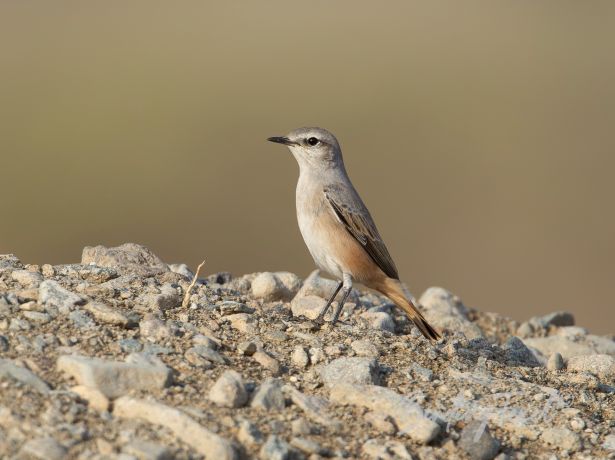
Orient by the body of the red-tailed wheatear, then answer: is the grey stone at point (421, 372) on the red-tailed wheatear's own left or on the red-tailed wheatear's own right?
on the red-tailed wheatear's own left

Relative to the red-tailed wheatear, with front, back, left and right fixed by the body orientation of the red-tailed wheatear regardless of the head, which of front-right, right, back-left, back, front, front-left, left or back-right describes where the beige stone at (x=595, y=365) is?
back

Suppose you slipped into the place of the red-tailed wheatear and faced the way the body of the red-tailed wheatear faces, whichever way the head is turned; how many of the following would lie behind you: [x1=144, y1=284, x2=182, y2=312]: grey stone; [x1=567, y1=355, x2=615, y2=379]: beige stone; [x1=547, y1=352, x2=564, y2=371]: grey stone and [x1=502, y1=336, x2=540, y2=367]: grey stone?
3

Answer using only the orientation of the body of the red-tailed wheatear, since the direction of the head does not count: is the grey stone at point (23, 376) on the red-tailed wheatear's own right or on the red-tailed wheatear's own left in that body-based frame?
on the red-tailed wheatear's own left

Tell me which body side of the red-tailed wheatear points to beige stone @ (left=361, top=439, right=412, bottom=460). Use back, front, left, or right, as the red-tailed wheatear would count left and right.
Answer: left

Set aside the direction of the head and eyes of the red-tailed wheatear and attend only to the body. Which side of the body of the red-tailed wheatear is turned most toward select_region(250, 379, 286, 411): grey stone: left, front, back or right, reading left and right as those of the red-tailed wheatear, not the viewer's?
left

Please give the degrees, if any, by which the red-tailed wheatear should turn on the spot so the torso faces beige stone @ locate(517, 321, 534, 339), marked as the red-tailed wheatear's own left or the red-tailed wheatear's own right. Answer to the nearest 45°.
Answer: approximately 135° to the red-tailed wheatear's own right

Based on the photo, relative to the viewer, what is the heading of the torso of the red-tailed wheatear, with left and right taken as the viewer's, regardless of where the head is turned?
facing to the left of the viewer

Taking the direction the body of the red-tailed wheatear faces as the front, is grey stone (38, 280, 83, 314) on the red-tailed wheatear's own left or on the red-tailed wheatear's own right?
on the red-tailed wheatear's own right

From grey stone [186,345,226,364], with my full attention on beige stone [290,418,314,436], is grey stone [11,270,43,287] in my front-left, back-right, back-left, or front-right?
back-right

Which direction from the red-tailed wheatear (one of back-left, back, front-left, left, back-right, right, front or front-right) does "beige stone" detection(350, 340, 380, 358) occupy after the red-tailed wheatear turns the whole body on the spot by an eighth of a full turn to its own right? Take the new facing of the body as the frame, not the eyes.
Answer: back-left

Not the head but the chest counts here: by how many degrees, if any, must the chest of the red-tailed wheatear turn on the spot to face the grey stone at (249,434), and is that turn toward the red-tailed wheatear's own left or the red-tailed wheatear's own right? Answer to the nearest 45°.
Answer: approximately 90° to the red-tailed wheatear's own left

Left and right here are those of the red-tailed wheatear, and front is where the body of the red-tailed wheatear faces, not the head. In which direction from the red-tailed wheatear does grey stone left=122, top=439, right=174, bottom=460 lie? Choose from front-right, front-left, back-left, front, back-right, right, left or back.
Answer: left

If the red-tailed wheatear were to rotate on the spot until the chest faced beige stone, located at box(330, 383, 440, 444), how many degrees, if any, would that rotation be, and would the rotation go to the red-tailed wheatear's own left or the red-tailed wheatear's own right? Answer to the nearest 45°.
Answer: approximately 90° to the red-tailed wheatear's own left

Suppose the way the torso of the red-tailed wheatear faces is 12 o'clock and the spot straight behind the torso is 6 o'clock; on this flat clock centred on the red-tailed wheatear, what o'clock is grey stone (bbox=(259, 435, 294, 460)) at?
The grey stone is roughly at 9 o'clock from the red-tailed wheatear.
